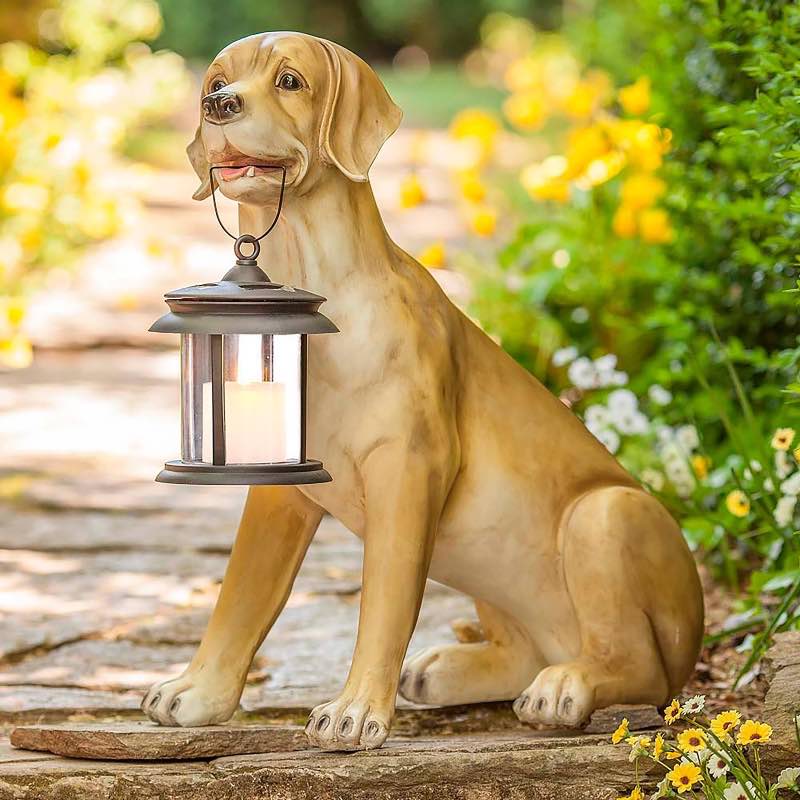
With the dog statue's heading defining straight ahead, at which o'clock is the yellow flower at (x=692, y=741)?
The yellow flower is roughly at 9 o'clock from the dog statue.

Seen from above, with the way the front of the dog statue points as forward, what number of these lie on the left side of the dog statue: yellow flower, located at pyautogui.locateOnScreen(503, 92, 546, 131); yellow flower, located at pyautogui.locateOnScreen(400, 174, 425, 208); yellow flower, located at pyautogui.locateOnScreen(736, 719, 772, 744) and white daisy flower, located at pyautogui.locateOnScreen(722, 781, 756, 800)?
2

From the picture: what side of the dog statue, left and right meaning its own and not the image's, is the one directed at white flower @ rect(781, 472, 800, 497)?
back

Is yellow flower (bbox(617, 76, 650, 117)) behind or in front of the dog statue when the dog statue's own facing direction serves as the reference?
behind

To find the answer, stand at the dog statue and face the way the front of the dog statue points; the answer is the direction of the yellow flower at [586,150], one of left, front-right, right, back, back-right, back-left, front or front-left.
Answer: back-right

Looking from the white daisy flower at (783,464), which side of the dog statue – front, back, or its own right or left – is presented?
back

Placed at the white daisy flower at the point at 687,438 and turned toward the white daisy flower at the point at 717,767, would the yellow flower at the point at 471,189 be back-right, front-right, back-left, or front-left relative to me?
back-right

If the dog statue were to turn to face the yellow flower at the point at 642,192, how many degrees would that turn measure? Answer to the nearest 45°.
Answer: approximately 135° to its right

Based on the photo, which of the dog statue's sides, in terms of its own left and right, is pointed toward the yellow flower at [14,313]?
right

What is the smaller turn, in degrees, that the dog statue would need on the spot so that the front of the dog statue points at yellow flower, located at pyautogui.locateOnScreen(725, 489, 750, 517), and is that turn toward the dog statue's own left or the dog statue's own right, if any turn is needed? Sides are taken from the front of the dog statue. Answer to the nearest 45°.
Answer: approximately 180°

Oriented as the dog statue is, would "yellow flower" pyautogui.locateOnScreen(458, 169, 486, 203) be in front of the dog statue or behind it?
behind

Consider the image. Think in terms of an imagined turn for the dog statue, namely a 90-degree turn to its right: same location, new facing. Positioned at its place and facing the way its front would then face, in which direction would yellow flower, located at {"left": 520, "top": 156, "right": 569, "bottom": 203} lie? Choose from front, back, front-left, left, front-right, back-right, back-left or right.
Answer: front-right

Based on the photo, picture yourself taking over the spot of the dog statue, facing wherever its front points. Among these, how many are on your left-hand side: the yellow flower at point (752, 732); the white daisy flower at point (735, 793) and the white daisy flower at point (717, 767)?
3

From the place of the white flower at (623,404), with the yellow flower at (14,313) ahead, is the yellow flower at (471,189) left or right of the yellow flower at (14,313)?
right

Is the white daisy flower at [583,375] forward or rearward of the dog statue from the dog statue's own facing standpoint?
rearward

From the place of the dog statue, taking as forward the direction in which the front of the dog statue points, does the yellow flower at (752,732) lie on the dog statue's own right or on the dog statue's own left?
on the dog statue's own left

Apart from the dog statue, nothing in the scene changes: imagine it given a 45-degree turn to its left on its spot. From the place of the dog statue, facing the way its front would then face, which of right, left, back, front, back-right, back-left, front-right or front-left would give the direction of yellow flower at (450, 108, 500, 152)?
back

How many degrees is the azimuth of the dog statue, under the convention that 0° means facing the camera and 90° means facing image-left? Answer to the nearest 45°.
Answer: approximately 45°

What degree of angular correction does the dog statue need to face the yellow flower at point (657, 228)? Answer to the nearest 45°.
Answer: approximately 135° to its right

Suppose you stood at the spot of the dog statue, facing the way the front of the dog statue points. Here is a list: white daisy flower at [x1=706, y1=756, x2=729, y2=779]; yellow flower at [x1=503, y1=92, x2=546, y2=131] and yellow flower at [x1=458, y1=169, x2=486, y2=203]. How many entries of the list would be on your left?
1
